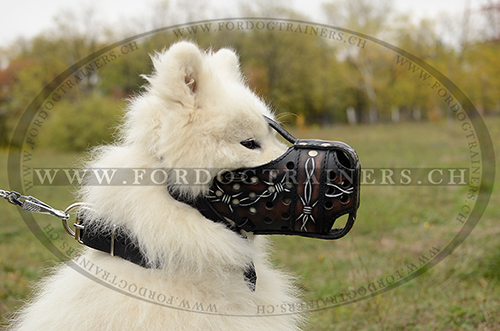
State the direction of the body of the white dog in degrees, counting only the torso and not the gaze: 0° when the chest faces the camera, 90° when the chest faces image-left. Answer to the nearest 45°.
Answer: approximately 270°

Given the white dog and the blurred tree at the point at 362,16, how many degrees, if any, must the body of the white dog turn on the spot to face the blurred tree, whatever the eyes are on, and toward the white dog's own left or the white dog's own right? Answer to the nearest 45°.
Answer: approximately 45° to the white dog's own left
